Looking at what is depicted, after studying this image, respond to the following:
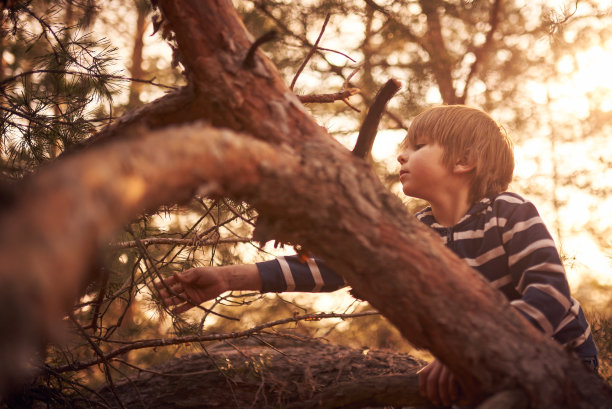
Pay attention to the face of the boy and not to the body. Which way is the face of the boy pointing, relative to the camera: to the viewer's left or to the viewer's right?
to the viewer's left

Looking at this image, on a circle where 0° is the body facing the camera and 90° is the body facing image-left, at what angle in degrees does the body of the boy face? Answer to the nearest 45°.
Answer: approximately 45°

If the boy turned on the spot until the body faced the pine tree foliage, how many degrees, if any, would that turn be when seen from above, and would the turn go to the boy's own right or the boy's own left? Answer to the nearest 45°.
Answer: approximately 45° to the boy's own right

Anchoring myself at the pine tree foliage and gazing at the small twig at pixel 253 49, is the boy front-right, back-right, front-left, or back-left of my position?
front-left
